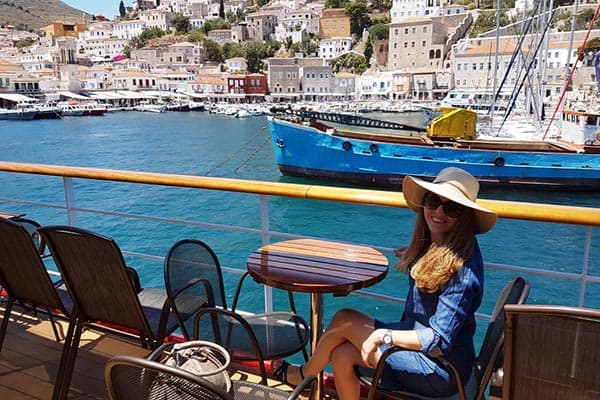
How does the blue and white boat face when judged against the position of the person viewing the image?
facing to the left of the viewer

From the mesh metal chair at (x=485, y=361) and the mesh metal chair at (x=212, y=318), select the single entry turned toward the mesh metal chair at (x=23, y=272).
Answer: the mesh metal chair at (x=485, y=361)

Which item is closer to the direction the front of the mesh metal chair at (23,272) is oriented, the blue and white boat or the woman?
the blue and white boat

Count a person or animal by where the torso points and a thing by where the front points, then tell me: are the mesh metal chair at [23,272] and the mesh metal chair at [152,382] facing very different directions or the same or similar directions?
same or similar directions

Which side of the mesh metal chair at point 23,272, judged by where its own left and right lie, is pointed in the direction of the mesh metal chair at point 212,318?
right

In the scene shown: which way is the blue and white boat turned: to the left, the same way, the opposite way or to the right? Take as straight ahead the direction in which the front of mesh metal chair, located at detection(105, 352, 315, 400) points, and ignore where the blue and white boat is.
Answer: to the left

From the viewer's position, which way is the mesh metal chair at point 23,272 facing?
facing away from the viewer and to the right of the viewer

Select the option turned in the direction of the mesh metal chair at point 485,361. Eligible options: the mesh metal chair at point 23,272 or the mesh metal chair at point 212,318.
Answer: the mesh metal chair at point 212,318

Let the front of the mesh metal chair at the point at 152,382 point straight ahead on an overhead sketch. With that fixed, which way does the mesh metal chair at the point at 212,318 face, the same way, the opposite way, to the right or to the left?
to the right

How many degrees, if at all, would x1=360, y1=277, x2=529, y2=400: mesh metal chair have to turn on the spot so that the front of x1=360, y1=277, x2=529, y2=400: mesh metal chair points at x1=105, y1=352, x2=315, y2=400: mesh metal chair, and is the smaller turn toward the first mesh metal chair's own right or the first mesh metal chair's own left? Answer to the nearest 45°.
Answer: approximately 45° to the first mesh metal chair's own left

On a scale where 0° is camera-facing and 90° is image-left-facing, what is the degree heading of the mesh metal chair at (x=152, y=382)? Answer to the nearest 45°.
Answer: approximately 225°

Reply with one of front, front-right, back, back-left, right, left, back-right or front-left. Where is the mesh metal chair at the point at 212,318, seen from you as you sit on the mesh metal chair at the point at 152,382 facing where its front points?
front-left

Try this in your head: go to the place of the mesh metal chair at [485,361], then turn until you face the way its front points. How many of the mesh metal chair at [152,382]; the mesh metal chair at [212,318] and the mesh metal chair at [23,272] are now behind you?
0

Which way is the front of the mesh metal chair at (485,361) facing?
to the viewer's left

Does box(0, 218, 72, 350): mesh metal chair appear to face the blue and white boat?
yes

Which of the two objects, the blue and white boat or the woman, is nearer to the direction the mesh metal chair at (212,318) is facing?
the woman
